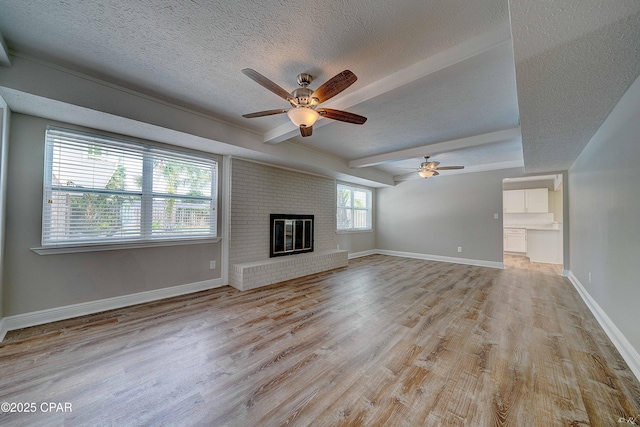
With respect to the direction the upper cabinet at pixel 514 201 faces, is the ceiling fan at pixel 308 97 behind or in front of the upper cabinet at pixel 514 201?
in front

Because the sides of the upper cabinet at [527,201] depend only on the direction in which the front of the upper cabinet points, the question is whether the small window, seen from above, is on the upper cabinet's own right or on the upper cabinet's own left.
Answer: on the upper cabinet's own right

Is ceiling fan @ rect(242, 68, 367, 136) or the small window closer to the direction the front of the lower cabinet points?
the ceiling fan

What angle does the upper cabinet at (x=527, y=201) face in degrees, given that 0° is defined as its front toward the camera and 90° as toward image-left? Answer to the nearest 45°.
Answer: approximately 0°

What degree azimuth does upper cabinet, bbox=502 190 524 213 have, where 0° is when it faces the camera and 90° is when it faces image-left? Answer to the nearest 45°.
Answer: approximately 0°

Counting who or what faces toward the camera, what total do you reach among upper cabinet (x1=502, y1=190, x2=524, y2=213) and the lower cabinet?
2

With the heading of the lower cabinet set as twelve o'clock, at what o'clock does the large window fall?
The large window is roughly at 1 o'clock from the lower cabinet.

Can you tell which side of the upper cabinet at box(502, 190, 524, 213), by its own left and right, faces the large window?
front
